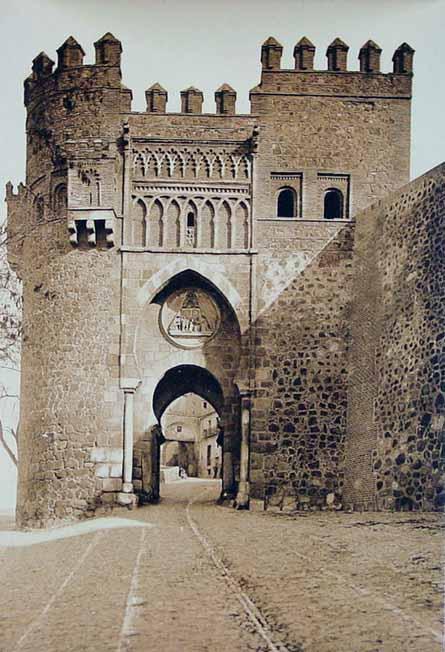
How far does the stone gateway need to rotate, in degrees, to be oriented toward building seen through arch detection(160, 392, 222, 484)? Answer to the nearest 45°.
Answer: approximately 180°

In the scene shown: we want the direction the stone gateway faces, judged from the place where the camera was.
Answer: facing the viewer
